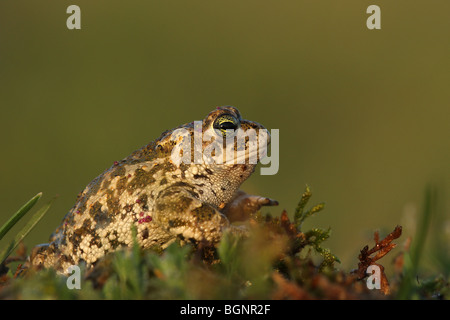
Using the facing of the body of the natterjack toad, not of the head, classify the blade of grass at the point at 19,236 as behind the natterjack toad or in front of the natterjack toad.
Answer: behind

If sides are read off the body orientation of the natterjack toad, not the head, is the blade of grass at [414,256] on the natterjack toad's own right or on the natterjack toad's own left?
on the natterjack toad's own right

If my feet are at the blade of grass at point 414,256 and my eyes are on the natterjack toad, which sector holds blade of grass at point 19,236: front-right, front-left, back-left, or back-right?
front-left

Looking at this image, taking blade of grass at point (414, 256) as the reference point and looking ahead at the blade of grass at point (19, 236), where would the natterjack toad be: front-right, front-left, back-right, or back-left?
front-right

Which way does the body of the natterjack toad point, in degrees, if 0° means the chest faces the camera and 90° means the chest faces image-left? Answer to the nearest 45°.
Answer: approximately 270°
